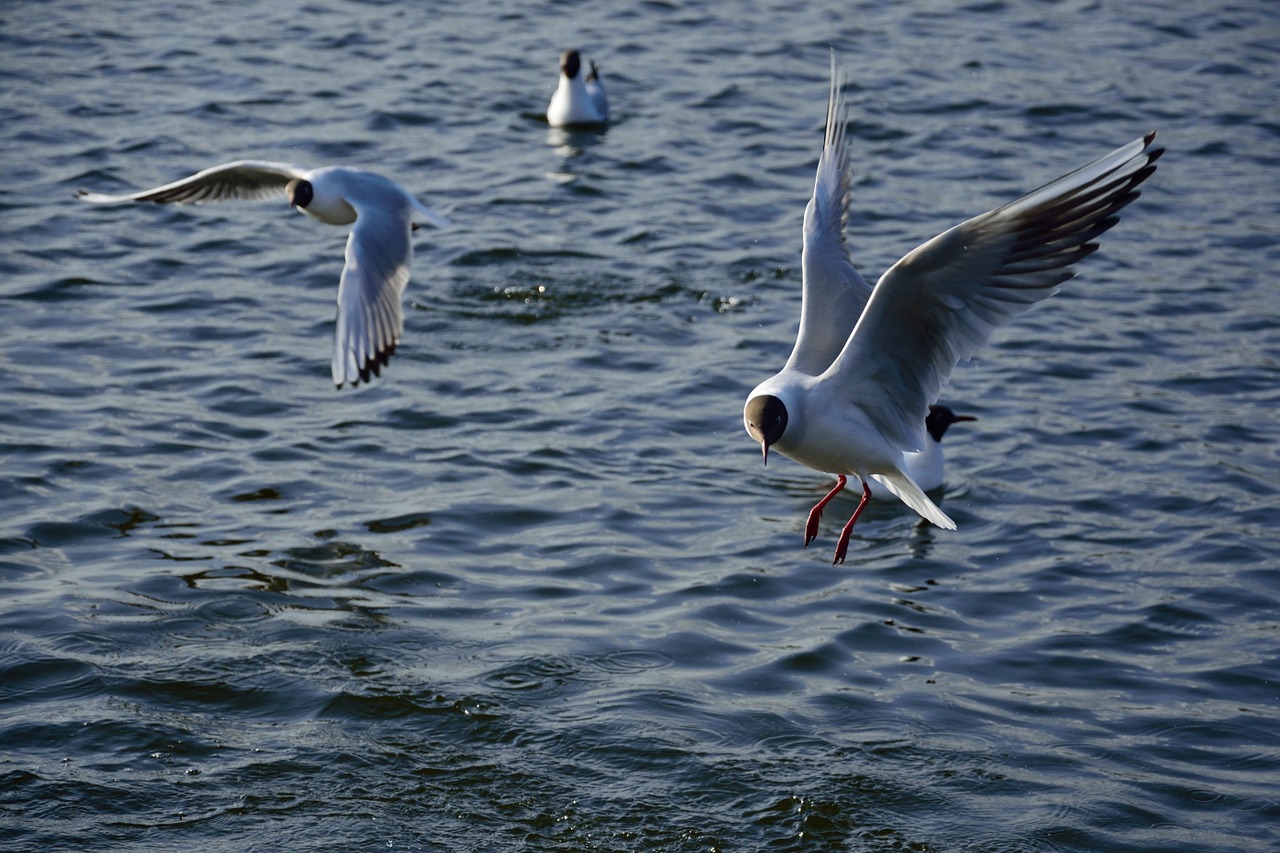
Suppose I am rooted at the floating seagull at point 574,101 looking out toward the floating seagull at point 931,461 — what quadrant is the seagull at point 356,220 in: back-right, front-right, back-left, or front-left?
front-right

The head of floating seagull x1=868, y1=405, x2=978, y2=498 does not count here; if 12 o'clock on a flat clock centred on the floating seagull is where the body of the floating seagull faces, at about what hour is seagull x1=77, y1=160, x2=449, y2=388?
The seagull is roughly at 6 o'clock from the floating seagull.

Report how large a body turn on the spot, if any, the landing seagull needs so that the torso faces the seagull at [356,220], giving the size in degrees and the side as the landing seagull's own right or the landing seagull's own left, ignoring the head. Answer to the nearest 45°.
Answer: approximately 90° to the landing seagull's own right

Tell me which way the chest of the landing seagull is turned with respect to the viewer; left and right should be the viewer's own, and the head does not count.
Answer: facing the viewer and to the left of the viewer

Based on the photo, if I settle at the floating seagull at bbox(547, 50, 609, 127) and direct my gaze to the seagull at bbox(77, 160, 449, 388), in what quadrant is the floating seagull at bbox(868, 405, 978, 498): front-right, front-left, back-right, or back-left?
front-left

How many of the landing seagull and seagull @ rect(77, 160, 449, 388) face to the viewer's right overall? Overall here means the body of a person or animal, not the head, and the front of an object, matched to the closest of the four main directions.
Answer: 0

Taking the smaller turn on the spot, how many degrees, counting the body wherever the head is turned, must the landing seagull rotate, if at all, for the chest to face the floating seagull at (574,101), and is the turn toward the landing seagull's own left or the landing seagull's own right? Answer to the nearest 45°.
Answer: approximately 135° to the landing seagull's own right

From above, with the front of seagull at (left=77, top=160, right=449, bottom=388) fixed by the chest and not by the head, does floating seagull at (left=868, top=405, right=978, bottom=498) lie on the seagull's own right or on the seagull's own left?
on the seagull's own left

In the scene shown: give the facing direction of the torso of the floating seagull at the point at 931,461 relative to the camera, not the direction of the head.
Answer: to the viewer's right

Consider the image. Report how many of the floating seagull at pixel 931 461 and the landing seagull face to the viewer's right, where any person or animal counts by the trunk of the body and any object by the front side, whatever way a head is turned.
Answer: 1

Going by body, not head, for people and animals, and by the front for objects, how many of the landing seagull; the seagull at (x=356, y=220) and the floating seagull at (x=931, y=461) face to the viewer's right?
1
